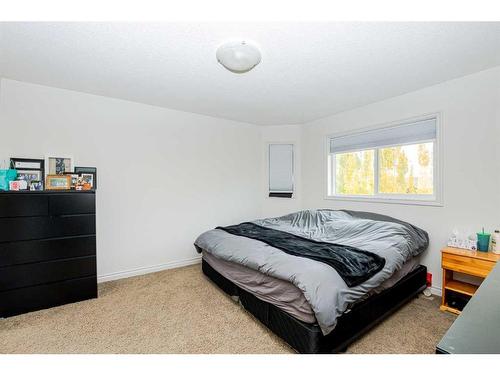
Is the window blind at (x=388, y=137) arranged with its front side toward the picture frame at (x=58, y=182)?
yes

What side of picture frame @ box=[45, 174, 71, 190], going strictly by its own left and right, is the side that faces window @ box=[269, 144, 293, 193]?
left

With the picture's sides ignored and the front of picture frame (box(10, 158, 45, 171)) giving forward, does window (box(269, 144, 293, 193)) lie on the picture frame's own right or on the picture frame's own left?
on the picture frame's own left

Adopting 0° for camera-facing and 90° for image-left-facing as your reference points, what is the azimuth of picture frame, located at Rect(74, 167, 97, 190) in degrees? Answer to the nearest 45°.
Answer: approximately 0°

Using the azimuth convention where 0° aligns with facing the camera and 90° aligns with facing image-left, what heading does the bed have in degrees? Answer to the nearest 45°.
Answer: approximately 45°

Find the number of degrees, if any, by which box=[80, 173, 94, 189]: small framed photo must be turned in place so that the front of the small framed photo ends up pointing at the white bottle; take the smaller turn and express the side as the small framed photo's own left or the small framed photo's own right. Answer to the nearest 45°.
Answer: approximately 45° to the small framed photo's own left
